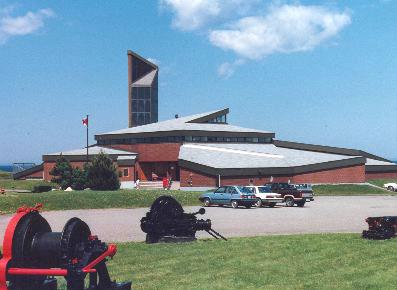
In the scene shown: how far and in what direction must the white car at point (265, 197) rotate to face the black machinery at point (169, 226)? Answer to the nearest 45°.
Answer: approximately 135° to its left

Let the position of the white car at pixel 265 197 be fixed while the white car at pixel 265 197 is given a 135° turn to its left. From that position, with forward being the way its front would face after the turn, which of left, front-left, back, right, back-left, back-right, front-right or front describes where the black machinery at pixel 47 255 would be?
front

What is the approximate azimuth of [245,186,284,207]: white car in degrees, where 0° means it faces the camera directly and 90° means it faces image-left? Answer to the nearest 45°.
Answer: approximately 135°

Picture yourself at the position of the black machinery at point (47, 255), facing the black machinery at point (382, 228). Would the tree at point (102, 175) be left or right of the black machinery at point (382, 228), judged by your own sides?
left

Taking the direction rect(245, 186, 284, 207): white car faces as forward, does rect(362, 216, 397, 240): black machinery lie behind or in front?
behind

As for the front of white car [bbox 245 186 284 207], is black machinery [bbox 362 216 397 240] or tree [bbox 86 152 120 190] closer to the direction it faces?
the tree
